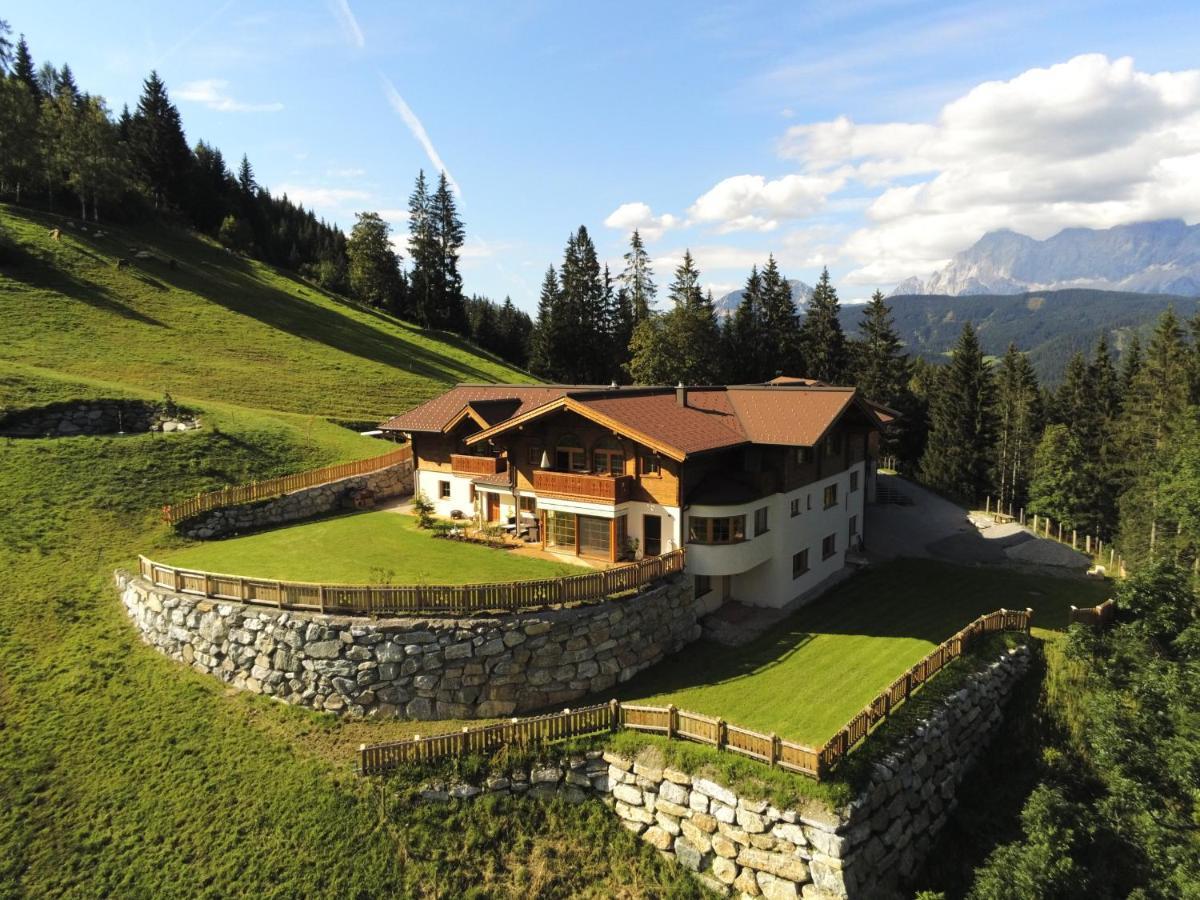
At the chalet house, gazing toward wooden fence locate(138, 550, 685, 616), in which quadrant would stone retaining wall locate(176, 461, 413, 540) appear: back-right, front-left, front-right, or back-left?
front-right

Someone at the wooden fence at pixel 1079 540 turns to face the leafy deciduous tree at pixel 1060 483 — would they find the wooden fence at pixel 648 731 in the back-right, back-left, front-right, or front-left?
back-left

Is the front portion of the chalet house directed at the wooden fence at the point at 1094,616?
no

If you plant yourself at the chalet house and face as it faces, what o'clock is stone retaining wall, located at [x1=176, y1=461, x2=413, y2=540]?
The stone retaining wall is roughly at 2 o'clock from the chalet house.

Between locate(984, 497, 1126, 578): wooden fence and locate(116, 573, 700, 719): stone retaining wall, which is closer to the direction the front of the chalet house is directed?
the stone retaining wall

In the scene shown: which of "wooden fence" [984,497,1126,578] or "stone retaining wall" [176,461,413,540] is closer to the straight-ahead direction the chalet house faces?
the stone retaining wall

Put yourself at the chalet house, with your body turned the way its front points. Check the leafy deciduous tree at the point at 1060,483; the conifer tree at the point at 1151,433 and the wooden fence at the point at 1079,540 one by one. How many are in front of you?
0

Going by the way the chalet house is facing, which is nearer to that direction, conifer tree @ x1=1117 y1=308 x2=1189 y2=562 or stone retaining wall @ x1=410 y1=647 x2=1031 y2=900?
the stone retaining wall

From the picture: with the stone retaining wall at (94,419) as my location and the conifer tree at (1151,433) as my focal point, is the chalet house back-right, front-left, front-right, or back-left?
front-right

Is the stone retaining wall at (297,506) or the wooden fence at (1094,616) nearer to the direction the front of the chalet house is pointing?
the stone retaining wall

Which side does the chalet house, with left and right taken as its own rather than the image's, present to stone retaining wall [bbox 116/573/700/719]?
front

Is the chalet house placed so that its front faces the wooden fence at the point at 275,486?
no

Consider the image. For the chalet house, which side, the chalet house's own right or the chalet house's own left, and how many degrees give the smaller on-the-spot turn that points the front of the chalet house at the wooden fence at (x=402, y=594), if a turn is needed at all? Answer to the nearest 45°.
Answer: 0° — it already faces it

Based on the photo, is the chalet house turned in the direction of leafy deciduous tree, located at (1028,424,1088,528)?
no

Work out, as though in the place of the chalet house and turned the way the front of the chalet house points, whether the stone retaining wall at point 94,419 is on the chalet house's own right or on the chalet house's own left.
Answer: on the chalet house's own right

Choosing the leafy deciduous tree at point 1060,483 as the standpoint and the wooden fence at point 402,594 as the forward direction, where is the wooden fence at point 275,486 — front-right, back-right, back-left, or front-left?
front-right

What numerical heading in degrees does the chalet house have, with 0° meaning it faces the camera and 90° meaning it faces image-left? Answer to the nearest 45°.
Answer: approximately 45°

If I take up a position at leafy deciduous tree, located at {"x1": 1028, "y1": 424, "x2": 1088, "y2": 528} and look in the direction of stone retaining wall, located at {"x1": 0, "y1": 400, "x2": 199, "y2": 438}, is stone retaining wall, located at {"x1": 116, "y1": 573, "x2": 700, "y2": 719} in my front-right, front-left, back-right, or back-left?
front-left
